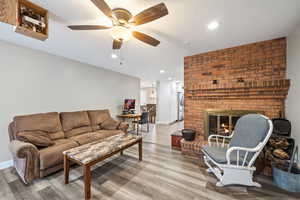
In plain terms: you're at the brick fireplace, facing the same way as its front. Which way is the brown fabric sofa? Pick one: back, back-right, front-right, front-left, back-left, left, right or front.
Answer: front

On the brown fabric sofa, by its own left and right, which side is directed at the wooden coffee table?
front

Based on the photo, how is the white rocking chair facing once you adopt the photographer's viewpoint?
facing the viewer and to the left of the viewer

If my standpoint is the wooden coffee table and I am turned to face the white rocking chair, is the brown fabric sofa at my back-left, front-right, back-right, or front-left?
back-left

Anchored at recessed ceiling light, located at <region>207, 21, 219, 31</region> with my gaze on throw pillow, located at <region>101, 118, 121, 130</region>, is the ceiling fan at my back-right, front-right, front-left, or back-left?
front-left

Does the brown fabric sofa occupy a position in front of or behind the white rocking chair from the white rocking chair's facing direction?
in front

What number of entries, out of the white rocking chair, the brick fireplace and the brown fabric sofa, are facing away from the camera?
0

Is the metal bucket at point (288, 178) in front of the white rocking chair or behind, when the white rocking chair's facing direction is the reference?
behind

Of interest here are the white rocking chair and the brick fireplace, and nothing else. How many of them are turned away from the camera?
0

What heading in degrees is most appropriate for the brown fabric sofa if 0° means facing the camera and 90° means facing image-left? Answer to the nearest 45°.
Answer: approximately 315°

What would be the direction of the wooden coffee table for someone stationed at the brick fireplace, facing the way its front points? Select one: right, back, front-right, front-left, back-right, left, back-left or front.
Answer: front

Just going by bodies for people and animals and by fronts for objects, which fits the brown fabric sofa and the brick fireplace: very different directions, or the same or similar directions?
very different directions

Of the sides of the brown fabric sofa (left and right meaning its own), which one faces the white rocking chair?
front

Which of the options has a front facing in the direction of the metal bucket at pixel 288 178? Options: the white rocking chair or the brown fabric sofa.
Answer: the brown fabric sofa

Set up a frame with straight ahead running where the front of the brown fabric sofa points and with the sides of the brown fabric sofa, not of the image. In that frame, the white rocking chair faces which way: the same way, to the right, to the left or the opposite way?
the opposite way
